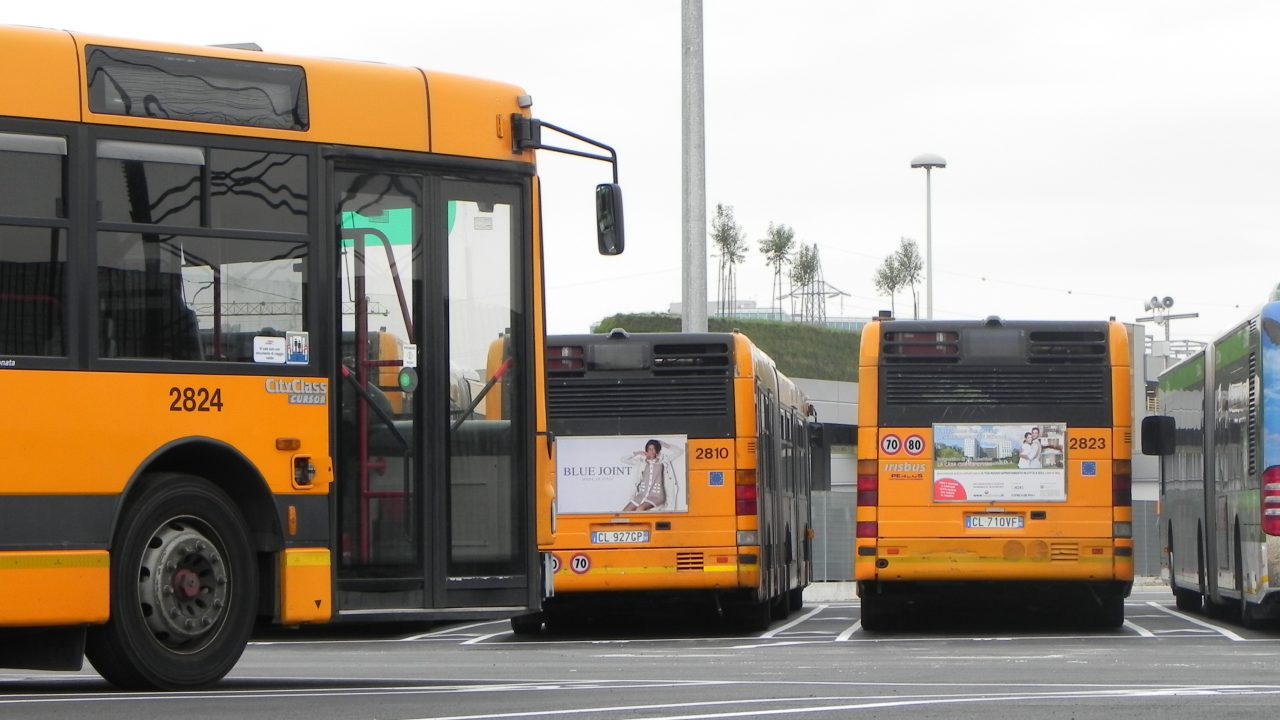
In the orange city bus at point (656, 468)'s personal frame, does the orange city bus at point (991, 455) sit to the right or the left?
on its right

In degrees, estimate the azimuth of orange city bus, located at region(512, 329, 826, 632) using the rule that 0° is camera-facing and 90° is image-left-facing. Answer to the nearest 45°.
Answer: approximately 180°

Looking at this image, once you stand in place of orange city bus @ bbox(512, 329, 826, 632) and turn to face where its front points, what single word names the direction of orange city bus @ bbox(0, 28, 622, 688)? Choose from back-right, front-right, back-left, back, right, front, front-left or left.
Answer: back

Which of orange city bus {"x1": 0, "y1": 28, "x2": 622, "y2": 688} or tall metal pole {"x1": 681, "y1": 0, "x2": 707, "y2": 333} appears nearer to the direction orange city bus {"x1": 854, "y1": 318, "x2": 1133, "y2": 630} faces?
the tall metal pole

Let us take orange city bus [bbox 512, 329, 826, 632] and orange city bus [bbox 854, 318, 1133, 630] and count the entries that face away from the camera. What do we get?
2

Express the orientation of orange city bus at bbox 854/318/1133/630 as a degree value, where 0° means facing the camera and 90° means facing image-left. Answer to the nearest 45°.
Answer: approximately 180°

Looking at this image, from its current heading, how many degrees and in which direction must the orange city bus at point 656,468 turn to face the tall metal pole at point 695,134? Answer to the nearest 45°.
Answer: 0° — it already faces it

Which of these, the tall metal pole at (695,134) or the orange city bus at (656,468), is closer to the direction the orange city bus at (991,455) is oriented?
the tall metal pole

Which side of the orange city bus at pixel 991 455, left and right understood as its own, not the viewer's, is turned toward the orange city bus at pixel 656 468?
left
